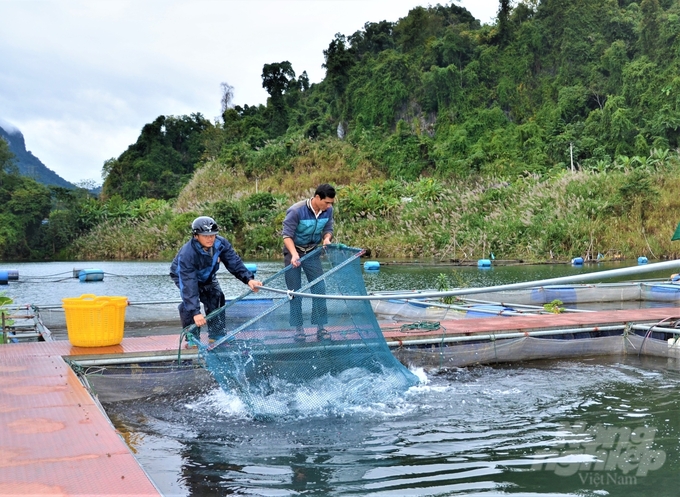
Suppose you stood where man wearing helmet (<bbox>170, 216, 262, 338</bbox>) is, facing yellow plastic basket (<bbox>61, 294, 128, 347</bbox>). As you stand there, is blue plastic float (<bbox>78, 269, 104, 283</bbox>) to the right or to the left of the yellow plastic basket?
right

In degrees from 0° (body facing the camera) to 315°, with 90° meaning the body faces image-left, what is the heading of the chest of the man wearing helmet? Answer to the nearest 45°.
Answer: approximately 315°

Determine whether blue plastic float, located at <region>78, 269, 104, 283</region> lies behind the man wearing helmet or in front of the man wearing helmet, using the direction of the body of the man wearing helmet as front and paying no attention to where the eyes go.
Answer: behind

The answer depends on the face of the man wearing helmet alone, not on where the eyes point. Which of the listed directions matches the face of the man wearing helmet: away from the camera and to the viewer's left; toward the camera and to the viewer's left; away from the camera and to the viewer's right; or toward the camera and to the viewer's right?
toward the camera and to the viewer's right
